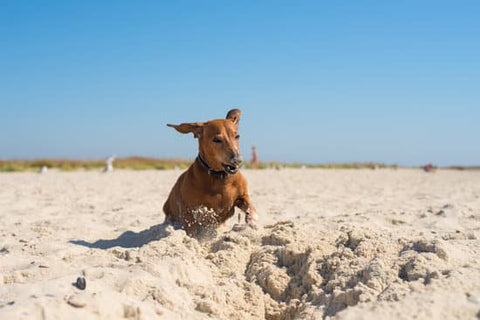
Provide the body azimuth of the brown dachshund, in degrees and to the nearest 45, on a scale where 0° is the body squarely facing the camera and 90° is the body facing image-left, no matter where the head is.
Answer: approximately 315°

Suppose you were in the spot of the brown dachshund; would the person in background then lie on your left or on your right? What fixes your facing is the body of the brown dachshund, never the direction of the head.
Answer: on your left
